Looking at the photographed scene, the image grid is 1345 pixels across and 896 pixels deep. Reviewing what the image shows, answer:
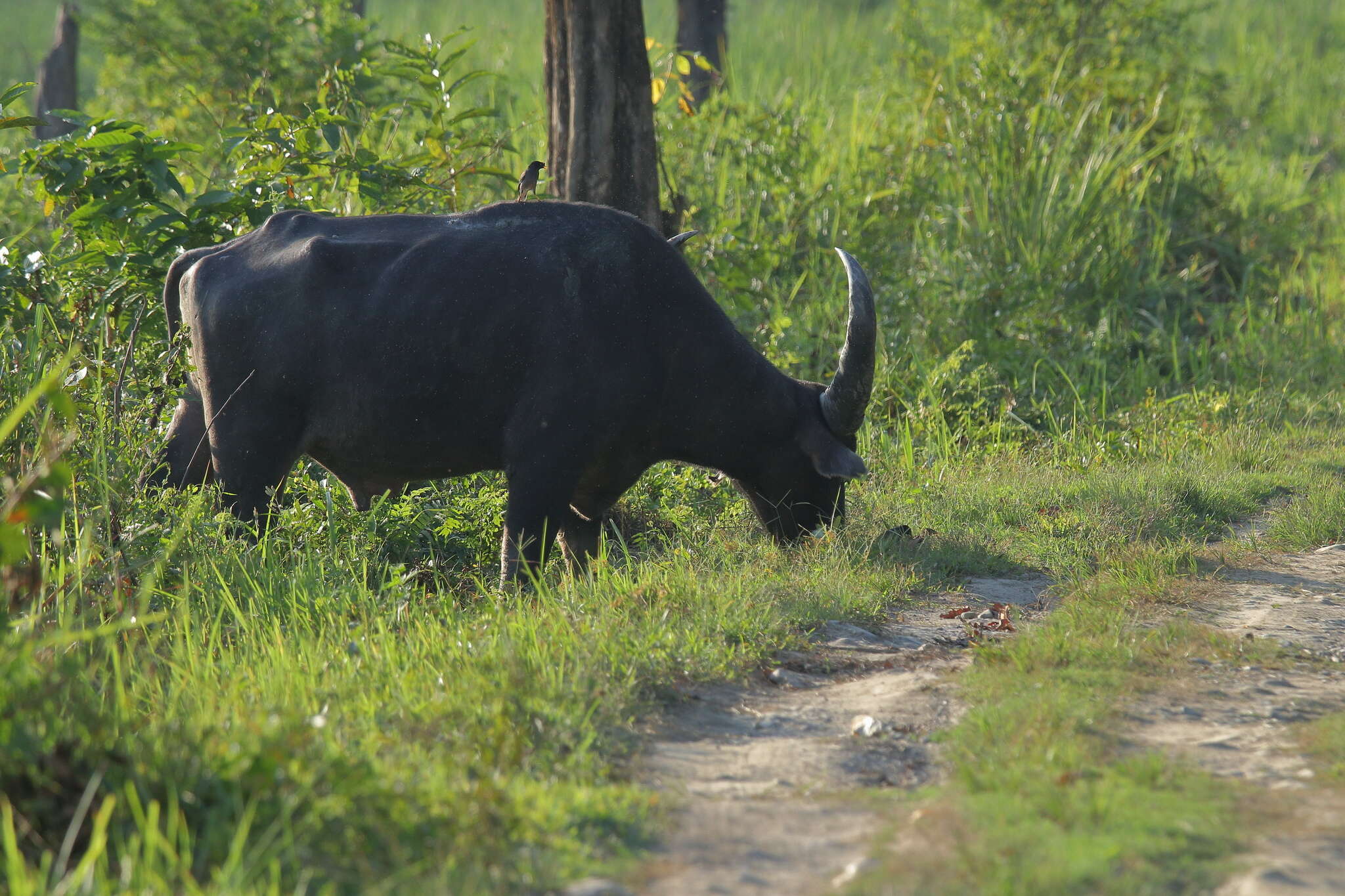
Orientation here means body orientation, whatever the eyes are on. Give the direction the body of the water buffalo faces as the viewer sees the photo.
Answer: to the viewer's right

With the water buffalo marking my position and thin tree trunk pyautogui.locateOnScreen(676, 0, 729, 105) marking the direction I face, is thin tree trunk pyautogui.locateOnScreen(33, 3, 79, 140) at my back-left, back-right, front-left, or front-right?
front-left

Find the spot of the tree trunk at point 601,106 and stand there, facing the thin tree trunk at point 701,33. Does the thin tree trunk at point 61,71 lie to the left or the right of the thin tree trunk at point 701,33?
left

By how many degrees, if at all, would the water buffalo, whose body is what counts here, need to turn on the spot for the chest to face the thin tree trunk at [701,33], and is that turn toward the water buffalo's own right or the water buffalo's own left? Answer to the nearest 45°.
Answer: approximately 90° to the water buffalo's own left
